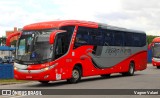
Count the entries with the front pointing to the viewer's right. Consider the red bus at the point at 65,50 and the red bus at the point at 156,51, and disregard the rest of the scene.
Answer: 0

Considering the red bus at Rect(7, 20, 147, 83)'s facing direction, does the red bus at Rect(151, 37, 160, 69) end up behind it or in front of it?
behind

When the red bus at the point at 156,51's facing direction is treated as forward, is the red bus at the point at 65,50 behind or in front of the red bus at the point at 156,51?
in front

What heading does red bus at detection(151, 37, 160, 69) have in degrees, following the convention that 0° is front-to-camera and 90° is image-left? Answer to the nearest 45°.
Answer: approximately 45°
